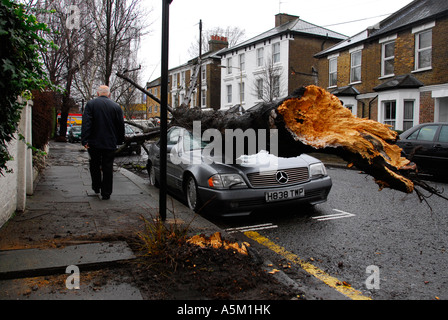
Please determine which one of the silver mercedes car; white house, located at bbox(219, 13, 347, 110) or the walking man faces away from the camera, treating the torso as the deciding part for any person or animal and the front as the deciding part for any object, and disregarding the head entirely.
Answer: the walking man

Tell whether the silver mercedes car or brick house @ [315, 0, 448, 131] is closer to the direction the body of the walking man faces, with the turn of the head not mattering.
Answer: the brick house

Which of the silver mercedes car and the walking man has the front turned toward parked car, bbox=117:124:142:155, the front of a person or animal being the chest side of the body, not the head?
the walking man

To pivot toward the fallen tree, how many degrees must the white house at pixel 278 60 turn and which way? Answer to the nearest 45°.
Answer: approximately 45° to its left

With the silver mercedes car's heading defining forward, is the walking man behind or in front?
behind

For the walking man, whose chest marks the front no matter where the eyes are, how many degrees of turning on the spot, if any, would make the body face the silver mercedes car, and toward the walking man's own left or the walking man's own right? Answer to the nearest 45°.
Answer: approximately 135° to the walking man's own right

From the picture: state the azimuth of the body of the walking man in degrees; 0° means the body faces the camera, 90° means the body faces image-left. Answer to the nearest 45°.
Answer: approximately 180°

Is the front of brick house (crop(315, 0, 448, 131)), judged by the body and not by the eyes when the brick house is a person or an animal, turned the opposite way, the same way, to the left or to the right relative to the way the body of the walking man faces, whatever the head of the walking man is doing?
to the left

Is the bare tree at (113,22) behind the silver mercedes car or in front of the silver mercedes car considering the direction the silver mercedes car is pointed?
behind
